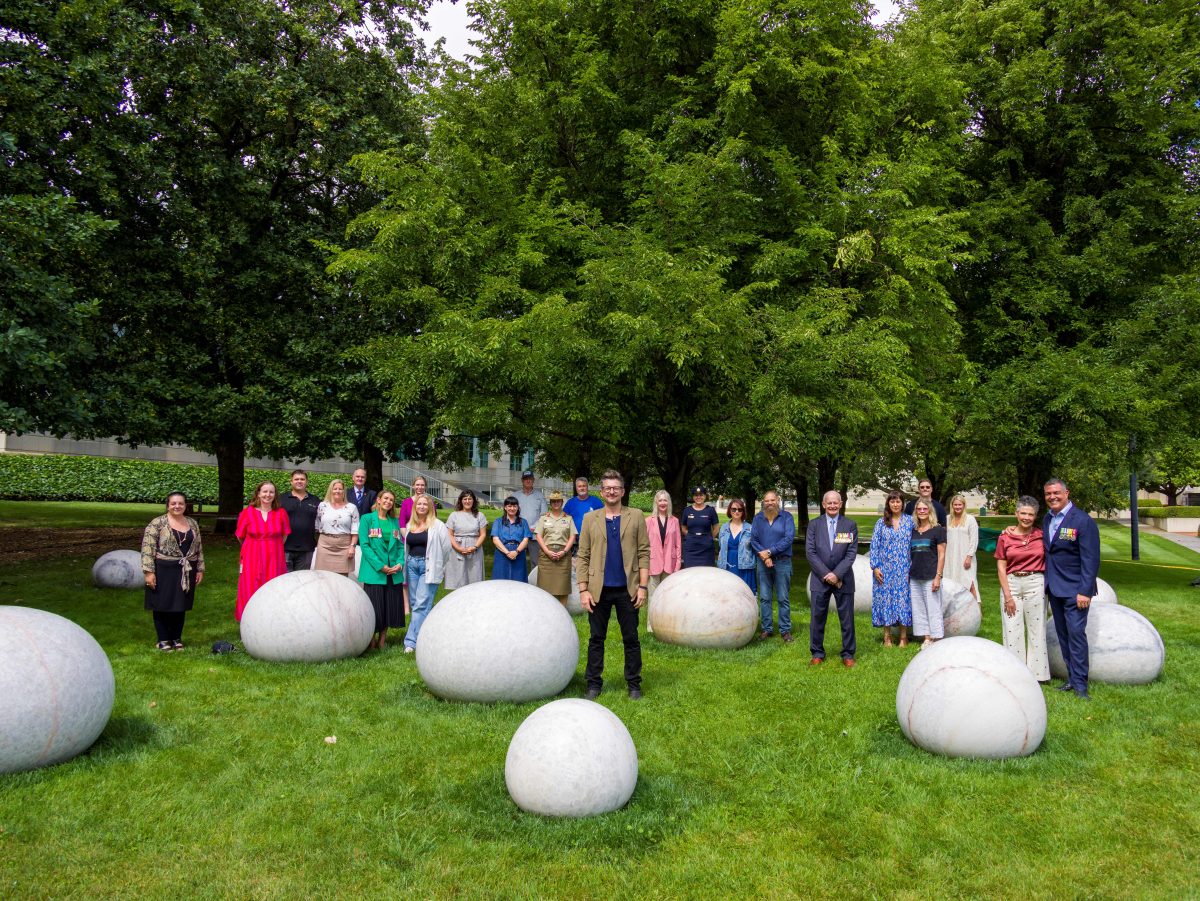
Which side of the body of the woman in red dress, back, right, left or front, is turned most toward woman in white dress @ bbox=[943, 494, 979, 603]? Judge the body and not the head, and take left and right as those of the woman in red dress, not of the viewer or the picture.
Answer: left

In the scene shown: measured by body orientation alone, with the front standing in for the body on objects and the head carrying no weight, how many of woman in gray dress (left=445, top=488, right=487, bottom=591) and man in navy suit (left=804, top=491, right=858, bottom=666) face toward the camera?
2

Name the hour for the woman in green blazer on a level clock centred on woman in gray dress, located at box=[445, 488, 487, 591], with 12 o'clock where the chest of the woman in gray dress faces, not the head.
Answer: The woman in green blazer is roughly at 2 o'clock from the woman in gray dress.

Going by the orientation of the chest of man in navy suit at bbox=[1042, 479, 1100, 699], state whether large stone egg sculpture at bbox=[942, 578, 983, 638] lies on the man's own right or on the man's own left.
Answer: on the man's own right

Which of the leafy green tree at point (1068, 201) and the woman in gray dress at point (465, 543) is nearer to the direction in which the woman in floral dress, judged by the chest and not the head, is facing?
the woman in gray dress

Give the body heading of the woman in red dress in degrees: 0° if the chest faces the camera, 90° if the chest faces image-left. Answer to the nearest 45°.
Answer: approximately 0°

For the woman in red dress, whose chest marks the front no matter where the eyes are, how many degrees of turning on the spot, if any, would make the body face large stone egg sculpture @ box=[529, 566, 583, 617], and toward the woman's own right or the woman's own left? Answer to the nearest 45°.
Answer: approximately 90° to the woman's own left

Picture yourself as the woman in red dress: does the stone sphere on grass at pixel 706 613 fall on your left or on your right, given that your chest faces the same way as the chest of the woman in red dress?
on your left

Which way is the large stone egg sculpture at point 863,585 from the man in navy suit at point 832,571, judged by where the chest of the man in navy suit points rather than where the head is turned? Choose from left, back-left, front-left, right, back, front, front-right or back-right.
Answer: back
